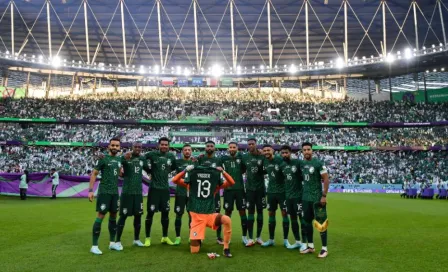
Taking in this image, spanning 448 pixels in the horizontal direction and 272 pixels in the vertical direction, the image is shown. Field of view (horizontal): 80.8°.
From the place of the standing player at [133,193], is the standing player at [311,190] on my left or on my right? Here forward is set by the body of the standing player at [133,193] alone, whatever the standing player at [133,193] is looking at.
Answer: on my left

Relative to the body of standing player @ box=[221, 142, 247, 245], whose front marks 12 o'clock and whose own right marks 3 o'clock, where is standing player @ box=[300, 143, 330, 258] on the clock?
standing player @ box=[300, 143, 330, 258] is roughly at 10 o'clock from standing player @ box=[221, 142, 247, 245].

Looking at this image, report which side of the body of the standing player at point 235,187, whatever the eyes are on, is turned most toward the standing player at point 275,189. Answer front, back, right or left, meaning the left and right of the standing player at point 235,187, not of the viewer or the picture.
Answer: left

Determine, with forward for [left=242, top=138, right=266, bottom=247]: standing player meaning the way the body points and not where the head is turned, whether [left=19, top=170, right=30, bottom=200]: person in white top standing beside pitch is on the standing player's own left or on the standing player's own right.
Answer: on the standing player's own right

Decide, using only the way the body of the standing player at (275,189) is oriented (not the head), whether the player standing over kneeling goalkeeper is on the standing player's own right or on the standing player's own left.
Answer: on the standing player's own right

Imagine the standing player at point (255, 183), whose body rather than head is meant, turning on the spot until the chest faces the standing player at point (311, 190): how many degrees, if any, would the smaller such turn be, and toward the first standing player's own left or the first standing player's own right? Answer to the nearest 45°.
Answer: approximately 45° to the first standing player's own left

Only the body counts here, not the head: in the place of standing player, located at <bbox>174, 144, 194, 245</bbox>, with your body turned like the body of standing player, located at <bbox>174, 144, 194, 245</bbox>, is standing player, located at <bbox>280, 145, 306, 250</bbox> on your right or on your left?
on your left

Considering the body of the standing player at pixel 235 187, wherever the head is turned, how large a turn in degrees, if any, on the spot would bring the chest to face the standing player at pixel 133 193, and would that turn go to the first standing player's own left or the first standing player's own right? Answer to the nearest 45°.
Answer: approximately 90° to the first standing player's own right

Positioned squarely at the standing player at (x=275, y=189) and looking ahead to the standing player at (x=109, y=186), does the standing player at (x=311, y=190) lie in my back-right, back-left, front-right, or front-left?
back-left
